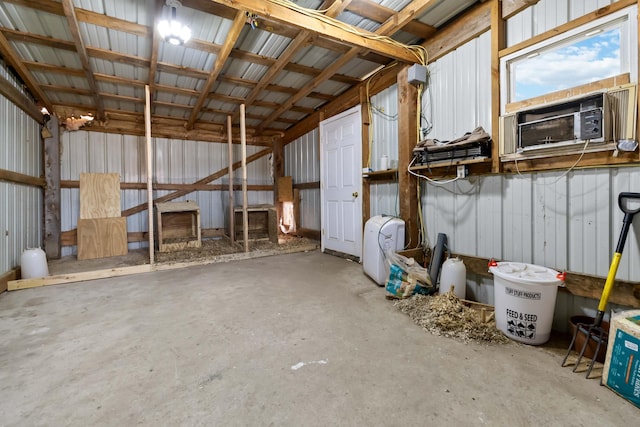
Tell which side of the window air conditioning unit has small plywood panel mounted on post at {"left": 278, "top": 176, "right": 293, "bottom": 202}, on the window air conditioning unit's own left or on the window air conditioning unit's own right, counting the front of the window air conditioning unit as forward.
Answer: on the window air conditioning unit's own right

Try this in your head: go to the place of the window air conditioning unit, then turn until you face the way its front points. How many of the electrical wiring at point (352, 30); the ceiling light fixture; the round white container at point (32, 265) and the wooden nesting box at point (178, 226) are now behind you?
0

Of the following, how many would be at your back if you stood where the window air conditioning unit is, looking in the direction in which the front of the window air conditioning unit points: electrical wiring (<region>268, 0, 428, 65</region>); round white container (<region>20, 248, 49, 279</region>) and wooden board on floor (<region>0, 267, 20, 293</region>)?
0

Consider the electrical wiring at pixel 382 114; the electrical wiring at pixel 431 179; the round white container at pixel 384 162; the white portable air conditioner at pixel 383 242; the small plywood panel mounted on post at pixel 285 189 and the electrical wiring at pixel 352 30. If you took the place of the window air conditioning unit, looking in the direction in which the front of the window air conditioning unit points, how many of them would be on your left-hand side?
0

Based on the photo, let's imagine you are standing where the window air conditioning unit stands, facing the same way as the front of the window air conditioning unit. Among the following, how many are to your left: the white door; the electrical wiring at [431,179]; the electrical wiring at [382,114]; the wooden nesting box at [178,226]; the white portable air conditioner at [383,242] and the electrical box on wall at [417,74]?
0

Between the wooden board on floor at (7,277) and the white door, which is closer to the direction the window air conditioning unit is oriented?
the wooden board on floor

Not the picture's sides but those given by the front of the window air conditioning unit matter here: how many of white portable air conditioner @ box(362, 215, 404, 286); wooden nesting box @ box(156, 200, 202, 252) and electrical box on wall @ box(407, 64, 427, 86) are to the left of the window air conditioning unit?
0

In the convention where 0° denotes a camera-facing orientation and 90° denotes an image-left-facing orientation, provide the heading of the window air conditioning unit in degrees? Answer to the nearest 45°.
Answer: approximately 45°

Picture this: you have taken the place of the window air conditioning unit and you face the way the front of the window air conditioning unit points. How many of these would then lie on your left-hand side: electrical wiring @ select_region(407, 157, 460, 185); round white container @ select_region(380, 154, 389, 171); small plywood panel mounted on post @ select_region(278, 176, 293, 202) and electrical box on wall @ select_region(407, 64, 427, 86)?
0

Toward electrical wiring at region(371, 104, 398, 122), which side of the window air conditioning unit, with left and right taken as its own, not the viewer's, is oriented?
right

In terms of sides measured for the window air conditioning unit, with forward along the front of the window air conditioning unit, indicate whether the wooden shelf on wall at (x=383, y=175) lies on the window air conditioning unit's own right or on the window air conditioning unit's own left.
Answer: on the window air conditioning unit's own right

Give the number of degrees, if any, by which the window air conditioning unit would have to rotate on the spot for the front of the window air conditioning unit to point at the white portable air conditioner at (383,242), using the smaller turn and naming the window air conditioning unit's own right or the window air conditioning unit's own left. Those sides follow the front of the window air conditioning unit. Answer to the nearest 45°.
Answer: approximately 45° to the window air conditioning unit's own right

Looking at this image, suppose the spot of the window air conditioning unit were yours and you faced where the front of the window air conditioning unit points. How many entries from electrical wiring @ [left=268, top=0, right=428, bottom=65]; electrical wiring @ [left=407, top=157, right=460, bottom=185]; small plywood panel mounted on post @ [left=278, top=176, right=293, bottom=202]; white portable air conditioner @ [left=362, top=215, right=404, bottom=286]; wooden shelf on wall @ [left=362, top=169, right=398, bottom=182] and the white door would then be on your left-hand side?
0
